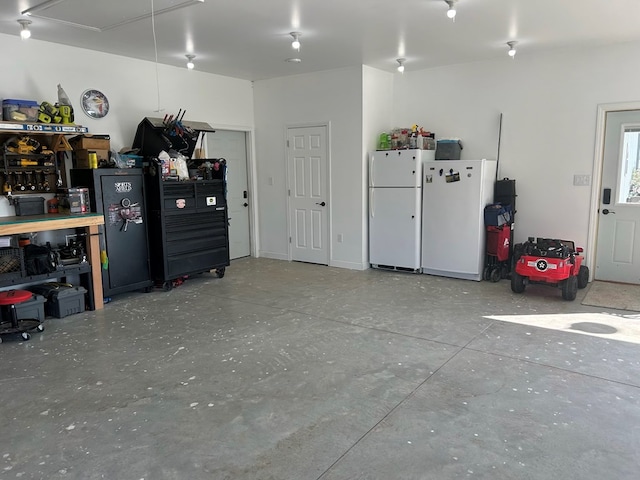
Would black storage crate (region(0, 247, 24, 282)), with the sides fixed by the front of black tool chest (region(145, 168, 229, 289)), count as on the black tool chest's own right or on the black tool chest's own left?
on the black tool chest's own right

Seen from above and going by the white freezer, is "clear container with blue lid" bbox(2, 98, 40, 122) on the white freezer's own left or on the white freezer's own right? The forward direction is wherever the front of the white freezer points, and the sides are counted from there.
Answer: on the white freezer's own right

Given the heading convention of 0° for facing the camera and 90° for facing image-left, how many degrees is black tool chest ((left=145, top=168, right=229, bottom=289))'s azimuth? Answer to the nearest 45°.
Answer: approximately 315°

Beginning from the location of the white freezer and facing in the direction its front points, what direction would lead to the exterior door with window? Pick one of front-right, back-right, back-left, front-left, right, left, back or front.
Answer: left

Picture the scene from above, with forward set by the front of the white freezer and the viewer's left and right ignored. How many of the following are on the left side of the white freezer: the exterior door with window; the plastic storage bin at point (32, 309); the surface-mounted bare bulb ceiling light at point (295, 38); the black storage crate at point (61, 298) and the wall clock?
1

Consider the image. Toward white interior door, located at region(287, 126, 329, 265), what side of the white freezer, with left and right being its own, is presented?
right

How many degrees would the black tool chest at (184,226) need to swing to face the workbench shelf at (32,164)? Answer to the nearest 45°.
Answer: approximately 135° to its right

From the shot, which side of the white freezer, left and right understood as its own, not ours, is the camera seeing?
front

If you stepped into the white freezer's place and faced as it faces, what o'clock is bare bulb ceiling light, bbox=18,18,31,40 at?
The bare bulb ceiling light is roughly at 2 o'clock from the white freezer.
